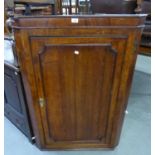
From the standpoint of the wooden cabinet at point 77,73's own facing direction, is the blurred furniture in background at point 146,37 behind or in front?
behind

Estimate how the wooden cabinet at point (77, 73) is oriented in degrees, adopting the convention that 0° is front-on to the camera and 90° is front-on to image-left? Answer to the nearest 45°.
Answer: approximately 0°
